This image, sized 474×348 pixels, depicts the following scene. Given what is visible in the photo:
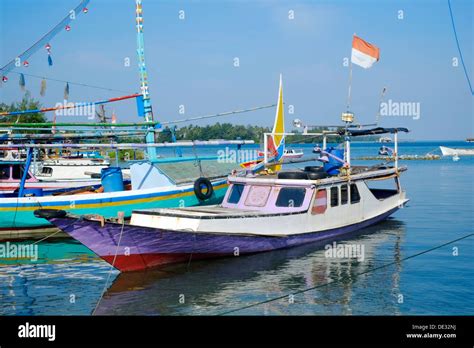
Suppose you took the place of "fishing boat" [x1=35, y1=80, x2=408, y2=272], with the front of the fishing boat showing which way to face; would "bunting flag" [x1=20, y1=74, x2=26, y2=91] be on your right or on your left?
on your right

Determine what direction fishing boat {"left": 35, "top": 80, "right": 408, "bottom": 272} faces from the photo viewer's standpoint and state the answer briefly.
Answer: facing the viewer and to the left of the viewer

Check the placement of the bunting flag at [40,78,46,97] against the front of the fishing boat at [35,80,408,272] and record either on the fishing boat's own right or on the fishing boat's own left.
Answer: on the fishing boat's own right

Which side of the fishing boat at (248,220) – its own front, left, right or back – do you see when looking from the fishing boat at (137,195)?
right
